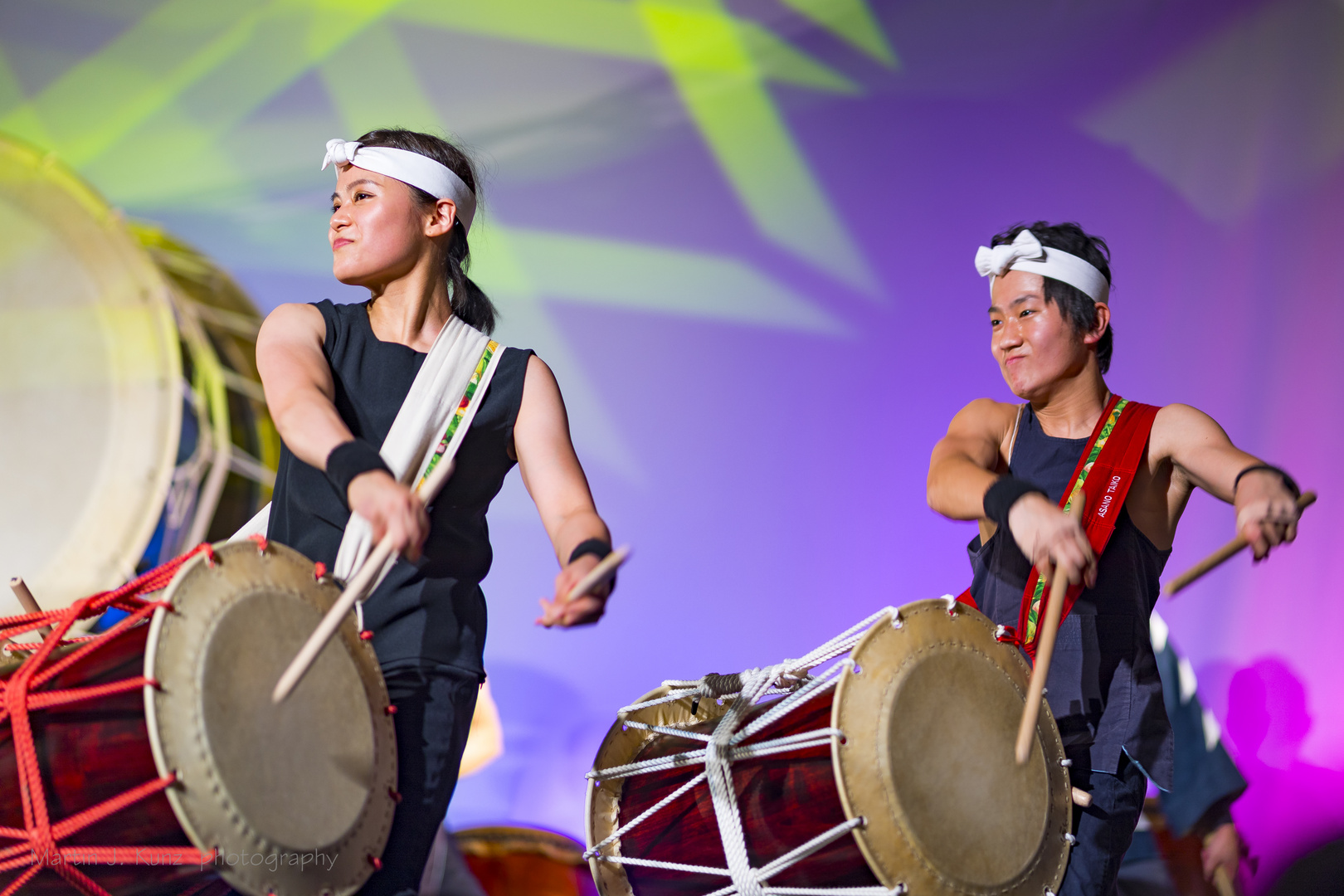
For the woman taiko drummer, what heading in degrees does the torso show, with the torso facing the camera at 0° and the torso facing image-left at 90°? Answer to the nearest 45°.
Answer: approximately 45°

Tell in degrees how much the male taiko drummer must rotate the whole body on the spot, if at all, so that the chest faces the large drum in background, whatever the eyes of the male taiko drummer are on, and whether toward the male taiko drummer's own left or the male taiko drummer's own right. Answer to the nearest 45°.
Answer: approximately 45° to the male taiko drummer's own right

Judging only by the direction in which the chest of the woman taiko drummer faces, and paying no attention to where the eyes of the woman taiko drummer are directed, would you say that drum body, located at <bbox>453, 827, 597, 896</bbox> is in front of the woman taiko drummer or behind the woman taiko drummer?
behind

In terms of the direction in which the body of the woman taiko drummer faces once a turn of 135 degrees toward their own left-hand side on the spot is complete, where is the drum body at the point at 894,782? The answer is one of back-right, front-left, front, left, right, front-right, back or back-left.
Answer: front

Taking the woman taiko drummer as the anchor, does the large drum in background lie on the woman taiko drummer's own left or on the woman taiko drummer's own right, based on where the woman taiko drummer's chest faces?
on the woman taiko drummer's own right

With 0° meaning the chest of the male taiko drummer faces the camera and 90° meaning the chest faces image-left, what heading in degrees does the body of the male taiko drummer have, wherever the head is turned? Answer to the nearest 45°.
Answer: approximately 45°

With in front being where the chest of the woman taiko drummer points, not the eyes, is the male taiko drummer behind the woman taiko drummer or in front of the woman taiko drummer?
behind
